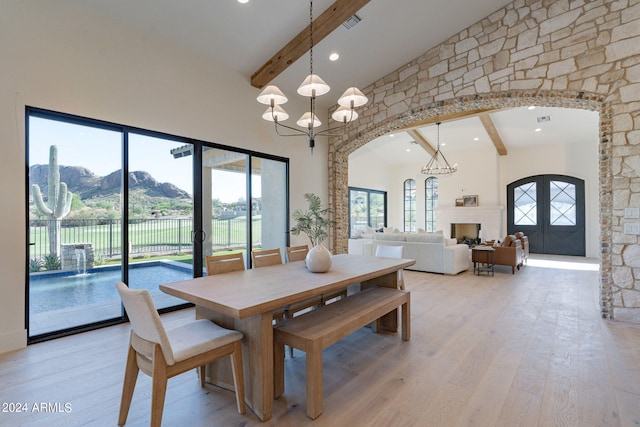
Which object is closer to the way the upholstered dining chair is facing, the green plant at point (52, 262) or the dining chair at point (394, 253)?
the dining chair

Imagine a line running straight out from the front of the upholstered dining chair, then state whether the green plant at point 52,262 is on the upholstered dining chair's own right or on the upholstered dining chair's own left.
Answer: on the upholstered dining chair's own left

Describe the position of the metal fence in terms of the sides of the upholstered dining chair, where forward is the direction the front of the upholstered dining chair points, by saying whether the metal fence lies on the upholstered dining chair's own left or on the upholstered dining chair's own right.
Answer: on the upholstered dining chair's own left

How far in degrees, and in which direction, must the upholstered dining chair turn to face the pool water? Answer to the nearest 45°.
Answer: approximately 45° to its left

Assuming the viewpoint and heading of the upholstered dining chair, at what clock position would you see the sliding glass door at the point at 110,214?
The sliding glass door is roughly at 10 o'clock from the upholstered dining chair.

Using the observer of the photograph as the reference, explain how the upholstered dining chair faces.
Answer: facing away from the viewer and to the right of the viewer

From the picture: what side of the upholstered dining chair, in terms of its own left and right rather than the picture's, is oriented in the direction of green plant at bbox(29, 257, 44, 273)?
left

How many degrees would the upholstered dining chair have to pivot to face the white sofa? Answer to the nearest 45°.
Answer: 0° — it already faces it

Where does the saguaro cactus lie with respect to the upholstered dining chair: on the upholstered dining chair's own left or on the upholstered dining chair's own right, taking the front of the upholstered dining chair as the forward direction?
on the upholstered dining chair's own left
